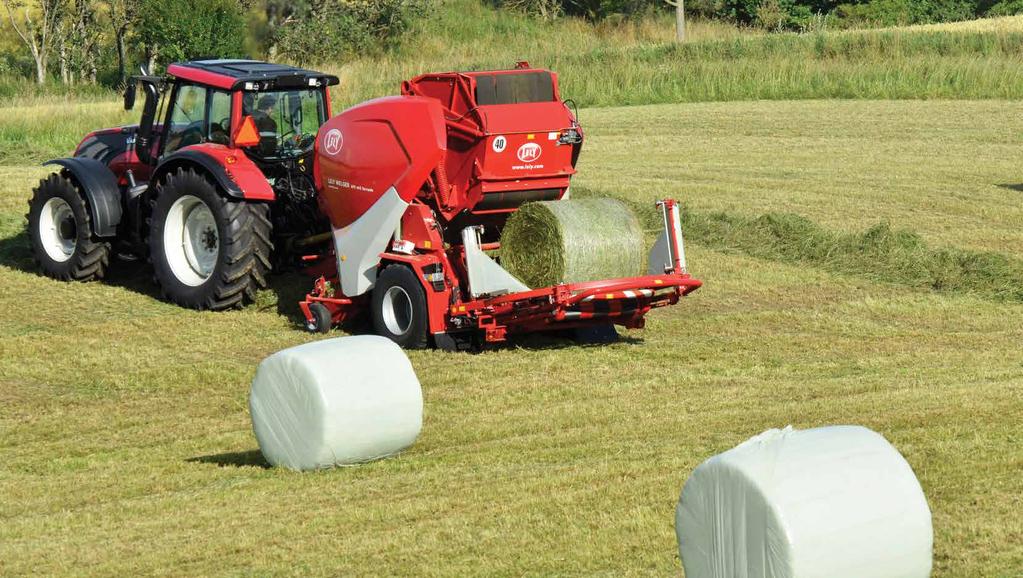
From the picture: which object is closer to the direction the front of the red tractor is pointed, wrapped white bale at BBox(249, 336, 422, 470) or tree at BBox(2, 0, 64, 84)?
the tree

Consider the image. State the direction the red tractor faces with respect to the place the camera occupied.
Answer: facing away from the viewer and to the left of the viewer

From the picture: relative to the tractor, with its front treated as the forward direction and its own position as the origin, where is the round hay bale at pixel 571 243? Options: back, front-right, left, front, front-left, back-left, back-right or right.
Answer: back

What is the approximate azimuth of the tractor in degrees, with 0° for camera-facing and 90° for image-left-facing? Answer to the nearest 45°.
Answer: approximately 135°

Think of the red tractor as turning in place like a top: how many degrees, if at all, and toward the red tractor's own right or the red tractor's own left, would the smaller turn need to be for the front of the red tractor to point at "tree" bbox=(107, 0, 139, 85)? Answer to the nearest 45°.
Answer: approximately 45° to the red tractor's own right

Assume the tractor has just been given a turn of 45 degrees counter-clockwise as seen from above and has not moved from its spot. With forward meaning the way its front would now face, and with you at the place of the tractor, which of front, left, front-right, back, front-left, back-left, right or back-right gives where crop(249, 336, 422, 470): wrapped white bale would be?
left

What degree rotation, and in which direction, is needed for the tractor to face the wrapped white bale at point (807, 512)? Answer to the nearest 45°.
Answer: approximately 135° to its left

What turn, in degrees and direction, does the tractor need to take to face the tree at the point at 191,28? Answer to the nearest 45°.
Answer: approximately 45° to its right

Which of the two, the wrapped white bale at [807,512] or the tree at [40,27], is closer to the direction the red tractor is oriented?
the tree

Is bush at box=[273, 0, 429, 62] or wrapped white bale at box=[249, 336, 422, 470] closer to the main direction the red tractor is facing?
the bush
